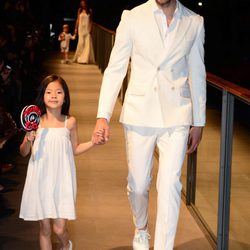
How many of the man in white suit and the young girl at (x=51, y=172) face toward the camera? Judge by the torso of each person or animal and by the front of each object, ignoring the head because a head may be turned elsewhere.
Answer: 2

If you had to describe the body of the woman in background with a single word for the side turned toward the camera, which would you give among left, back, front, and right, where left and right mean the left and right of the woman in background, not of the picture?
front

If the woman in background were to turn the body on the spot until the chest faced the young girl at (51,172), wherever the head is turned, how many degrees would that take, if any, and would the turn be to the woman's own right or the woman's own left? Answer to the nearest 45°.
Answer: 0° — they already face them

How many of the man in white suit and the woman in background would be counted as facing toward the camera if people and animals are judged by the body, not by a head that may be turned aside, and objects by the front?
2

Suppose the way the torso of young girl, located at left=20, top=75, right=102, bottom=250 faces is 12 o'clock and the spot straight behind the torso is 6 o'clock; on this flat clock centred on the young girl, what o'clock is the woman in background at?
The woman in background is roughly at 6 o'clock from the young girl.

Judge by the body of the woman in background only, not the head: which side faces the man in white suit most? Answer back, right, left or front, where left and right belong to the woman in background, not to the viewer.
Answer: front

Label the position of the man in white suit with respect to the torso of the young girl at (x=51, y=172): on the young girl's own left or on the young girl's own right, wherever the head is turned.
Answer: on the young girl's own left

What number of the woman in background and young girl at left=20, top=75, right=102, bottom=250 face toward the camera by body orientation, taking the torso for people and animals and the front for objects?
2

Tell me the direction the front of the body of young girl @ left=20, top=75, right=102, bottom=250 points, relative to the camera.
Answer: toward the camera
